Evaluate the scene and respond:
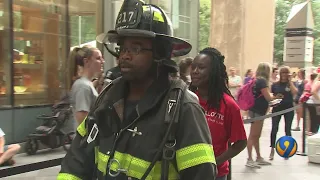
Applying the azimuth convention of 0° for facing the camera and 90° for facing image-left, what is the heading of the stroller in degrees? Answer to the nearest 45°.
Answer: approximately 45°

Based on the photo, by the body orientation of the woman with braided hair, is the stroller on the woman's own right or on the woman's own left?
on the woman's own right

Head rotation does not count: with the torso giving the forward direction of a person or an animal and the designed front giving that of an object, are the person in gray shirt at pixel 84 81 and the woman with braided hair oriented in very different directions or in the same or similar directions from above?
very different directions

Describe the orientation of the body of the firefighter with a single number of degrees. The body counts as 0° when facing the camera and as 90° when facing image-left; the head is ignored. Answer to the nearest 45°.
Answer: approximately 45°
